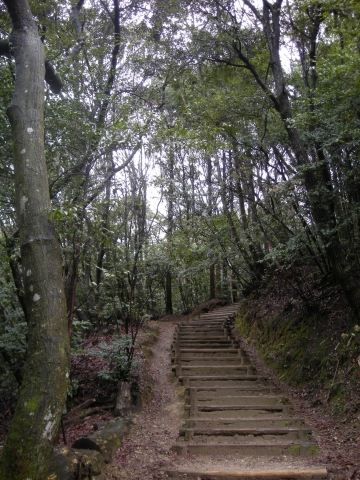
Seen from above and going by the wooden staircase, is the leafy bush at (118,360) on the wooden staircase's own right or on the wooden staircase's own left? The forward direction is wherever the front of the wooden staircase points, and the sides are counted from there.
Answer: on the wooden staircase's own right

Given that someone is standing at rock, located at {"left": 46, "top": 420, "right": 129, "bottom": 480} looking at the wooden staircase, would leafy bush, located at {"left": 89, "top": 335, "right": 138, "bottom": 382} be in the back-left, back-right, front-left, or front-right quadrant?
front-left

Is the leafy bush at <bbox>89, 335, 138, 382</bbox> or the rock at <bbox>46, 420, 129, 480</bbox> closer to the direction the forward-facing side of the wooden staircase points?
the rock

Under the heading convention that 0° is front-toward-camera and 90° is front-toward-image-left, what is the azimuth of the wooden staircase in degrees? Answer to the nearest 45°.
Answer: approximately 0°
